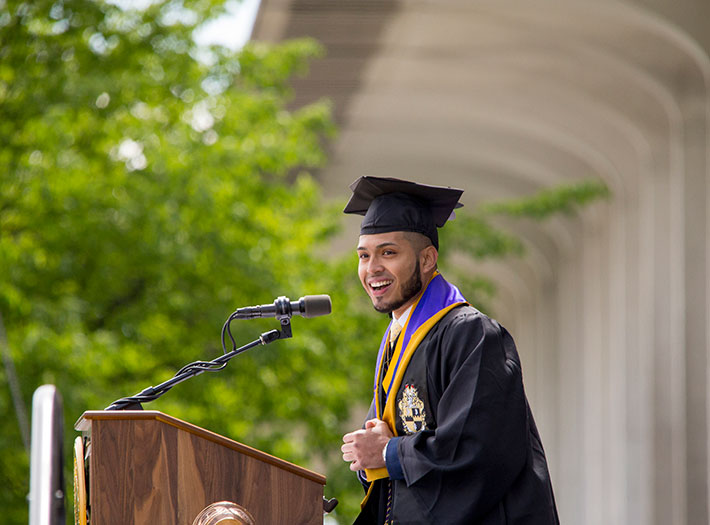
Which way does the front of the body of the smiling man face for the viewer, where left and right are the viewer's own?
facing the viewer and to the left of the viewer

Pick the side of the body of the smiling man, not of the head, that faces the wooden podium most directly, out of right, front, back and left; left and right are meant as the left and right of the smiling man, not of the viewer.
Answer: front

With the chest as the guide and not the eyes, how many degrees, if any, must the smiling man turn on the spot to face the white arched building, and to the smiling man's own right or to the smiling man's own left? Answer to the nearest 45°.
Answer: approximately 135° to the smiling man's own right

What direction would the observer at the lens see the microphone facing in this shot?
facing to the right of the viewer

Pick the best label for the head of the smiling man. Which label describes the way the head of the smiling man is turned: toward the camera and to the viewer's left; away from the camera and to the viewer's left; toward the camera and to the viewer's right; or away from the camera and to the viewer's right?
toward the camera and to the viewer's left
